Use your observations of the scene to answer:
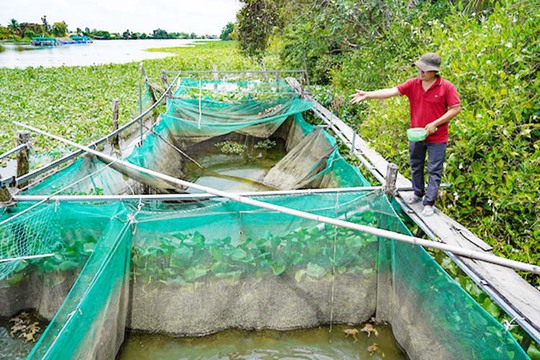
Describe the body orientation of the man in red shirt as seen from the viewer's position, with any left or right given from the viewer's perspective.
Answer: facing the viewer and to the left of the viewer

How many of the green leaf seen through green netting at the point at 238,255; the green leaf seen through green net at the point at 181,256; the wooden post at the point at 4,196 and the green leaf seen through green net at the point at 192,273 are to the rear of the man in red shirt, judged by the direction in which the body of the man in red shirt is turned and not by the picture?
0

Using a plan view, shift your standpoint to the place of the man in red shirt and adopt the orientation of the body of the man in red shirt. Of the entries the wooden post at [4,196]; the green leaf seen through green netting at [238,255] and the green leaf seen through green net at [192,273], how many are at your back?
0

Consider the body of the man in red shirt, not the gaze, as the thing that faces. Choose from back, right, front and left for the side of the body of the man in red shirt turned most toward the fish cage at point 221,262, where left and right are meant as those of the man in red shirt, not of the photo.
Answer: front

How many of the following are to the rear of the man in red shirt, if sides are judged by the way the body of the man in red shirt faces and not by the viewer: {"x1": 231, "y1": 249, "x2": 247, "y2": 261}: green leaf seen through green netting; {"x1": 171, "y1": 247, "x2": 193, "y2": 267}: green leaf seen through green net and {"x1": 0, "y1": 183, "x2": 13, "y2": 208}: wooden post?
0

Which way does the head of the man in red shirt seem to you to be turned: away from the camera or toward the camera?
toward the camera

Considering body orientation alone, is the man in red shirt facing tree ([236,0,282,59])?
no

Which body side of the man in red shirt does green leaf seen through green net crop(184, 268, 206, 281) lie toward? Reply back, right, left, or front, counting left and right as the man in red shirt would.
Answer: front
